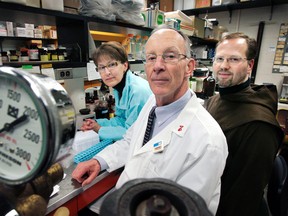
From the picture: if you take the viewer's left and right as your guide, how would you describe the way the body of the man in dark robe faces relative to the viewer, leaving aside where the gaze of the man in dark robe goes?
facing the viewer and to the left of the viewer

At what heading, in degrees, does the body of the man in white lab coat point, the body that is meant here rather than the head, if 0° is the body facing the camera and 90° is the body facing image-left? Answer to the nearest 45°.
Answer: approximately 45°

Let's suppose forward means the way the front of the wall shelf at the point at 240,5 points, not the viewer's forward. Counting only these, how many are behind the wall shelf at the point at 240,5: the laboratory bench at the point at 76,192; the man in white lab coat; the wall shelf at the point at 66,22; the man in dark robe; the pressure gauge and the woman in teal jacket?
0

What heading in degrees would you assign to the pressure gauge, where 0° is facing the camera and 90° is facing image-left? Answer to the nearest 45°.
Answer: approximately 45°

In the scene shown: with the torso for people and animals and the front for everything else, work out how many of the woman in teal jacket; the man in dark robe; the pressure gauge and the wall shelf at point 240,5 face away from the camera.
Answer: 0

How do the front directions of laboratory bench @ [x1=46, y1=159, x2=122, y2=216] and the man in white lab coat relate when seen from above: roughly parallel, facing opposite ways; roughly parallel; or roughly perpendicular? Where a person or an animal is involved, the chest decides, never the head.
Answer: roughly perpendicular

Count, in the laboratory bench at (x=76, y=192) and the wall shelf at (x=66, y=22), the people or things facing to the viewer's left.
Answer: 0

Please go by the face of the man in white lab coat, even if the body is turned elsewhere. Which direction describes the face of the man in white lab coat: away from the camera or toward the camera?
toward the camera

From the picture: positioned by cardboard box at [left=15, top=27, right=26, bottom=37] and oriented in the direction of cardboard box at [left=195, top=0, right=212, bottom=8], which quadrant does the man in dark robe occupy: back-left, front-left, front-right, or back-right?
front-right

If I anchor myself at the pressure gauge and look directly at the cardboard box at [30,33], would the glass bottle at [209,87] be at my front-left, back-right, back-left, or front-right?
front-right

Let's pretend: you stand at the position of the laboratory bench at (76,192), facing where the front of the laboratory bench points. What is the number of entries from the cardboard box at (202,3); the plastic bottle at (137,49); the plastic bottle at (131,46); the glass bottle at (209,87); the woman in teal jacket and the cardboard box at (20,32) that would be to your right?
0

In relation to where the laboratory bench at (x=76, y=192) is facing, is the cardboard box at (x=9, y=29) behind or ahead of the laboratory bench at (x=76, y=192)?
behind

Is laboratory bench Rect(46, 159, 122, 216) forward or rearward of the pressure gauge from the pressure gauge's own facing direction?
rearward

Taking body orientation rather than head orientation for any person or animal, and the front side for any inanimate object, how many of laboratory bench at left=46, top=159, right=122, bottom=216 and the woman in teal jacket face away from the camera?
0

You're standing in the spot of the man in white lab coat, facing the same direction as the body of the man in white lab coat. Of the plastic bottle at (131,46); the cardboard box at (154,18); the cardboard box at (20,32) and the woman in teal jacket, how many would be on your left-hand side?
0

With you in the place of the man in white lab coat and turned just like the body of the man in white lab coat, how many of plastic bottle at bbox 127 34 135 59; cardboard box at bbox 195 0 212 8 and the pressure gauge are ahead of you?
1

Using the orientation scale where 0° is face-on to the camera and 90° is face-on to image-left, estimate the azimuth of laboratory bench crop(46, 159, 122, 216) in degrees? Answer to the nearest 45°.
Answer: approximately 315°

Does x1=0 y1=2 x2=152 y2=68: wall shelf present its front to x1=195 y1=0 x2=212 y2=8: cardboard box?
no

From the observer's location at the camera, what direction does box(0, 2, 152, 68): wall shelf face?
facing the viewer and to the right of the viewer
